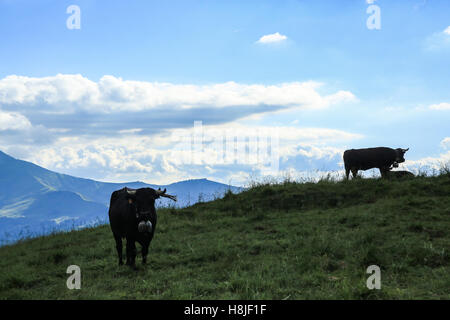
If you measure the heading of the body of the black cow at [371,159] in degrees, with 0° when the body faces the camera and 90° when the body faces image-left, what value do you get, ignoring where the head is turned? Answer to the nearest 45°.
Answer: approximately 270°

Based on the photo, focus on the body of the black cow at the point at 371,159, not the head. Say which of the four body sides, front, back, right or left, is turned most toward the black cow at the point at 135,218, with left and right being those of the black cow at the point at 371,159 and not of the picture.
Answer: right
